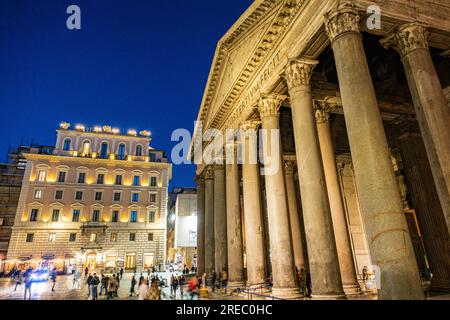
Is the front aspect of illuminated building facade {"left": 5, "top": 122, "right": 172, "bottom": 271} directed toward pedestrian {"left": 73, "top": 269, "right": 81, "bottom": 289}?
yes

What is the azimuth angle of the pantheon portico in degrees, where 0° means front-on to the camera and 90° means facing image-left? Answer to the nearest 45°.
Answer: approximately 45°

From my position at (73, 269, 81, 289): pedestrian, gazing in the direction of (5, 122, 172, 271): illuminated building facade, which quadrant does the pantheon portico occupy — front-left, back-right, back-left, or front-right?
back-right

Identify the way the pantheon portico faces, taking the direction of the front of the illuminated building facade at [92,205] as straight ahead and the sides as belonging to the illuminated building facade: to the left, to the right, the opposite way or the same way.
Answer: to the right

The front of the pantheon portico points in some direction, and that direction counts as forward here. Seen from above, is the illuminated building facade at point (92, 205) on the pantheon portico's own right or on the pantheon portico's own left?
on the pantheon portico's own right

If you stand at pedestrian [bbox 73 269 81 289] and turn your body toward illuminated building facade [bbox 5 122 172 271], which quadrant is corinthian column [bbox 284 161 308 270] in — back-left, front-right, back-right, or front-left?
back-right

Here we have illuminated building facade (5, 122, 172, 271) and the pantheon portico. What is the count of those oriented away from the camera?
0

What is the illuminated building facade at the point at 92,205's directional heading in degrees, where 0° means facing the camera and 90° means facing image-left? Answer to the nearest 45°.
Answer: approximately 0°

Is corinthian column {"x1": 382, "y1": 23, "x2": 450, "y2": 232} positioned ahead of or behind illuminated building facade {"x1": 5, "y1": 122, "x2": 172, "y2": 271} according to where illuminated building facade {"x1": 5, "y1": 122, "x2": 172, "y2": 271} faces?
ahead

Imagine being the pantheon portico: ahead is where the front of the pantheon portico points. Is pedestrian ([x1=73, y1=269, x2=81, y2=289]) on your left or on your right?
on your right
